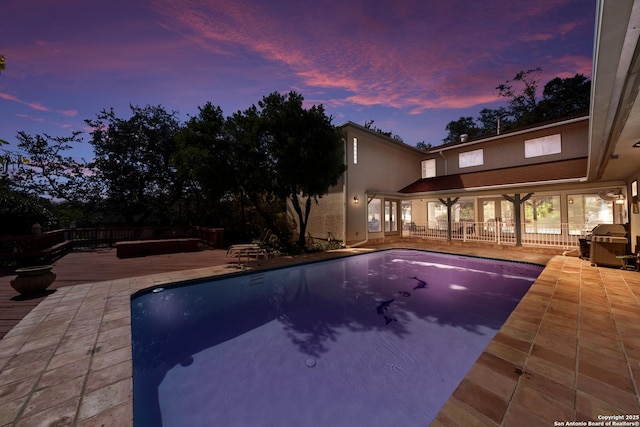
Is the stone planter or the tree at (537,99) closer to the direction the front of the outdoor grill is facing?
the stone planter

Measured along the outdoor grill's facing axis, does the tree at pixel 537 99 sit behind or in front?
behind

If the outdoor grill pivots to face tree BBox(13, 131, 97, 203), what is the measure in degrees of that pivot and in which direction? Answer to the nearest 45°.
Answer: approximately 45° to its right

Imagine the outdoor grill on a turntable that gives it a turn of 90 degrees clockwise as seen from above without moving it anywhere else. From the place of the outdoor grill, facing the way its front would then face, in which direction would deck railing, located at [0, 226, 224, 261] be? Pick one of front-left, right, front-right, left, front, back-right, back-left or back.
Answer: front-left

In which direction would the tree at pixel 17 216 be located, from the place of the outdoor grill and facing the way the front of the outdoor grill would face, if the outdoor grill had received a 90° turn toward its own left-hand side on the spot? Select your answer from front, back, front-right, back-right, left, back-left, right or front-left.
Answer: back-right

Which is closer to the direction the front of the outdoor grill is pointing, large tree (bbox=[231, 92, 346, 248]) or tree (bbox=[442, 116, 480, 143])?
the large tree

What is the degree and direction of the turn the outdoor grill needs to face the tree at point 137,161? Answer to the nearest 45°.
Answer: approximately 45° to its right

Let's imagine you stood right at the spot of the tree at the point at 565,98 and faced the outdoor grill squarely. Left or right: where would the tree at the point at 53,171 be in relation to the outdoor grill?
right

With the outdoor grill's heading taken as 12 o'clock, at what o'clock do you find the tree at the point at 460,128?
The tree is roughly at 5 o'clock from the outdoor grill.

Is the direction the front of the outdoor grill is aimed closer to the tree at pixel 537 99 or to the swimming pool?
the swimming pool

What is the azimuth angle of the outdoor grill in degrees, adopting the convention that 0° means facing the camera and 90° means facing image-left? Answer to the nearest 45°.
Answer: approximately 0°

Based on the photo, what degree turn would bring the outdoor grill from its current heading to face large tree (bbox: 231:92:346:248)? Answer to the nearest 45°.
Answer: approximately 45° to its right
